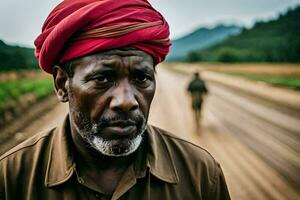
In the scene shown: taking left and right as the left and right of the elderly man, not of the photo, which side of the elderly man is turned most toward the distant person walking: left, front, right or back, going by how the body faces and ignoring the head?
back

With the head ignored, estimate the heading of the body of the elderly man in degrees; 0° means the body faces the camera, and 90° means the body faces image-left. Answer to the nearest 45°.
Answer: approximately 0°
